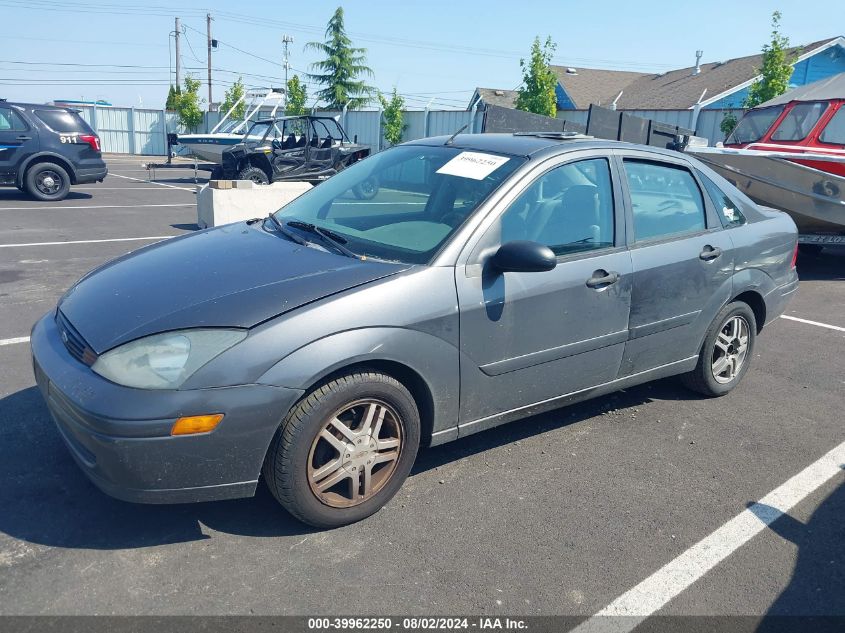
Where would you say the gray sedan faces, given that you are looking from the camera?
facing the viewer and to the left of the viewer

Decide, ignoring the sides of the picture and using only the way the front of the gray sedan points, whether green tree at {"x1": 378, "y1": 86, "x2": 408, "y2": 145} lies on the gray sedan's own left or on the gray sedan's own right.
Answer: on the gray sedan's own right

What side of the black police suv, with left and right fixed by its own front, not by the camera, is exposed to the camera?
left

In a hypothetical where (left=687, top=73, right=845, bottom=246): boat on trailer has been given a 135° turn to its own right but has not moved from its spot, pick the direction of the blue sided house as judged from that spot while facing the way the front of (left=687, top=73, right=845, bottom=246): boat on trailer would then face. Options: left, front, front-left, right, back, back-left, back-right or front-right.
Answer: front-left

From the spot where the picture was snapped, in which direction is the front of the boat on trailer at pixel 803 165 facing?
facing to the left of the viewer

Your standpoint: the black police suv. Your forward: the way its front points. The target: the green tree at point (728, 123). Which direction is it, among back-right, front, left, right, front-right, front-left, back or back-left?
back

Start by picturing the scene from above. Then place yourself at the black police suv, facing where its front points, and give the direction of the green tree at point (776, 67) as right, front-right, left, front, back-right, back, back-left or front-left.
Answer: back

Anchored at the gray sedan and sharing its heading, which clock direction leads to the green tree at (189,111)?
The green tree is roughly at 4 o'clock from the gray sedan.

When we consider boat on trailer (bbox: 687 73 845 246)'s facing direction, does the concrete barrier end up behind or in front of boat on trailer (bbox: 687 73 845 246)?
in front

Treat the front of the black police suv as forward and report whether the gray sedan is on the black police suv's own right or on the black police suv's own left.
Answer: on the black police suv's own left

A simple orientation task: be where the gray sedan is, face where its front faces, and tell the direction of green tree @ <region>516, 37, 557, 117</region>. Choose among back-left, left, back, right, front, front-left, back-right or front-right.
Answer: back-right

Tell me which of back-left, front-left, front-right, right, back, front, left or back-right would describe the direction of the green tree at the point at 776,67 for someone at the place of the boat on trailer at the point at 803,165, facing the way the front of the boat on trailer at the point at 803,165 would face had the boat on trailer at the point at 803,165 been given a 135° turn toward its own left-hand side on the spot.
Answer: back-left

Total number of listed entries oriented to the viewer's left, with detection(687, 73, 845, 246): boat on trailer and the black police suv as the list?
2

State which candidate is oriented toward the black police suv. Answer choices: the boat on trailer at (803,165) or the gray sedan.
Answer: the boat on trailer
